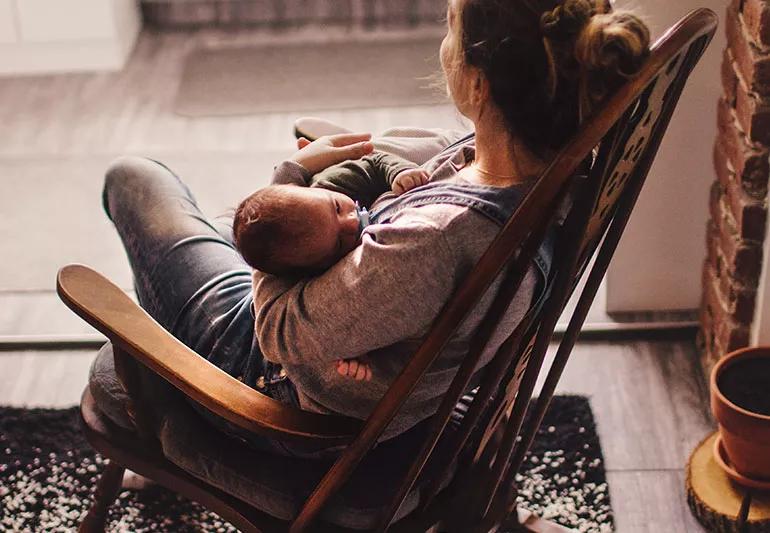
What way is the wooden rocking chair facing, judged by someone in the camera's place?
facing away from the viewer and to the left of the viewer

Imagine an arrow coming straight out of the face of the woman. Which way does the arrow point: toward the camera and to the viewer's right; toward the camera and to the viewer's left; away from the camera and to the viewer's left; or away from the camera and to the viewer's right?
away from the camera and to the viewer's left

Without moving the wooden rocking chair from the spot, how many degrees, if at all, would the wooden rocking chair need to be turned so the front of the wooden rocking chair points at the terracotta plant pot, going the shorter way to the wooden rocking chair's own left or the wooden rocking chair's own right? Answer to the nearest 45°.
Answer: approximately 90° to the wooden rocking chair's own right

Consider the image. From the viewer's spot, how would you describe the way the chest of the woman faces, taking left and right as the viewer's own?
facing away from the viewer and to the left of the viewer

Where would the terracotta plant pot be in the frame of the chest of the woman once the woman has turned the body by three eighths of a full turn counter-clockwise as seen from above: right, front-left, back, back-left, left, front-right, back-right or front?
back-left
